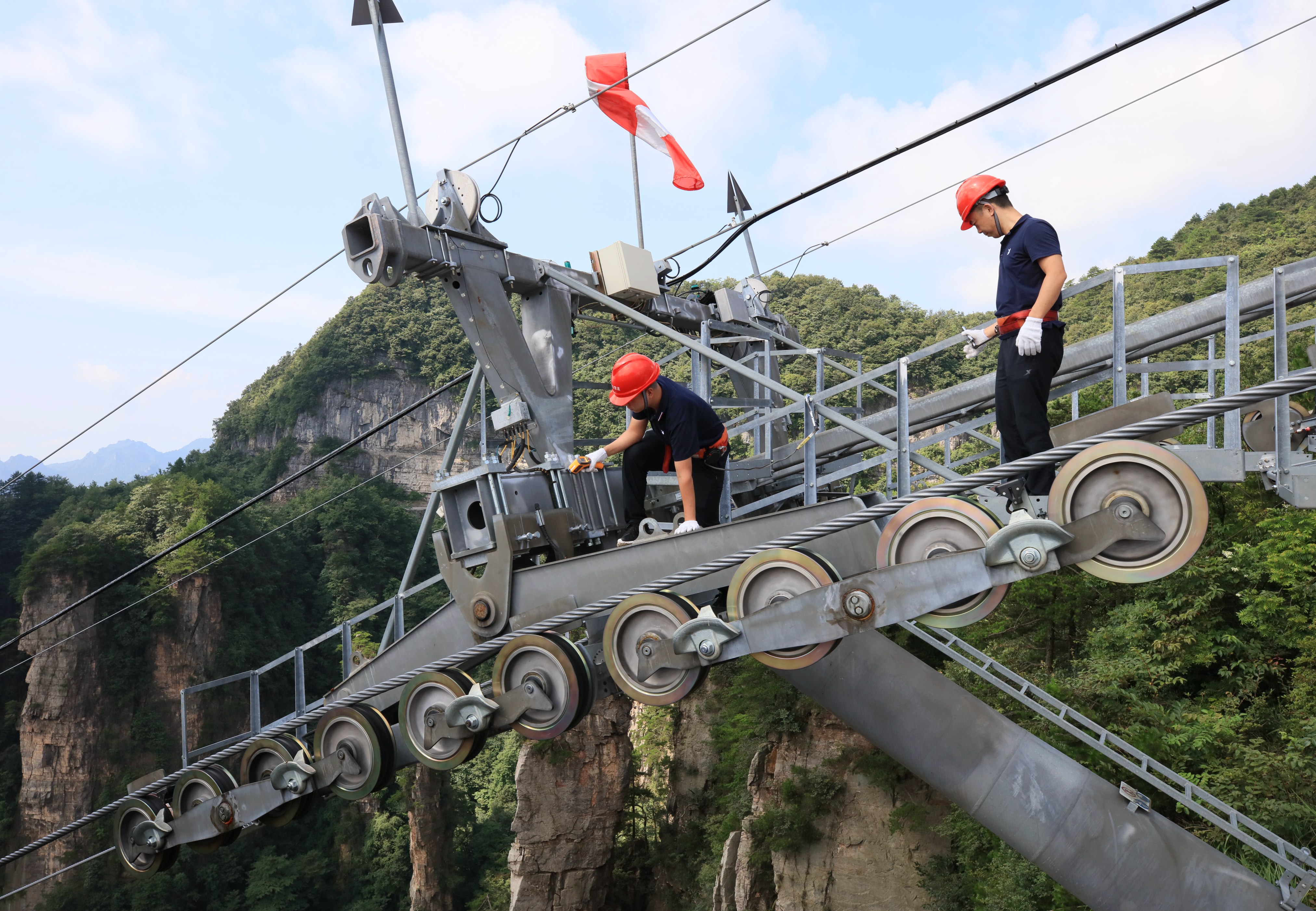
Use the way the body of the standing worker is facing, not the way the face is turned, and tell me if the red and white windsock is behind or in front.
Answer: in front

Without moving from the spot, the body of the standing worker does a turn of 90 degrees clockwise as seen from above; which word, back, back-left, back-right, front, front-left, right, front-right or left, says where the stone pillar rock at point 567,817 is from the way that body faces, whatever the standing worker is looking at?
front-left

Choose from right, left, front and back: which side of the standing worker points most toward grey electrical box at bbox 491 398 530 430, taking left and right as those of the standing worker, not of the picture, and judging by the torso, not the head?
front

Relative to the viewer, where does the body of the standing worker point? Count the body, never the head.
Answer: to the viewer's left

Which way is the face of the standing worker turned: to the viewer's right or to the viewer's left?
to the viewer's left

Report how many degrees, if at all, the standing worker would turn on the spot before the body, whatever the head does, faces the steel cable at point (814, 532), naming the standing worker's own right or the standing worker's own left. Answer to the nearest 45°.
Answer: approximately 45° to the standing worker's own left

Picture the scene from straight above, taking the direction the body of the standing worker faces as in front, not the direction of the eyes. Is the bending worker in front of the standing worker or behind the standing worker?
in front

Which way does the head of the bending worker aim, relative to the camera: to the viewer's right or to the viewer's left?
to the viewer's left
